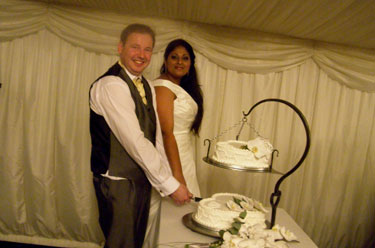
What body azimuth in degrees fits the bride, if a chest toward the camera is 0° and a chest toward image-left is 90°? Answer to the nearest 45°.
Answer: approximately 315°
